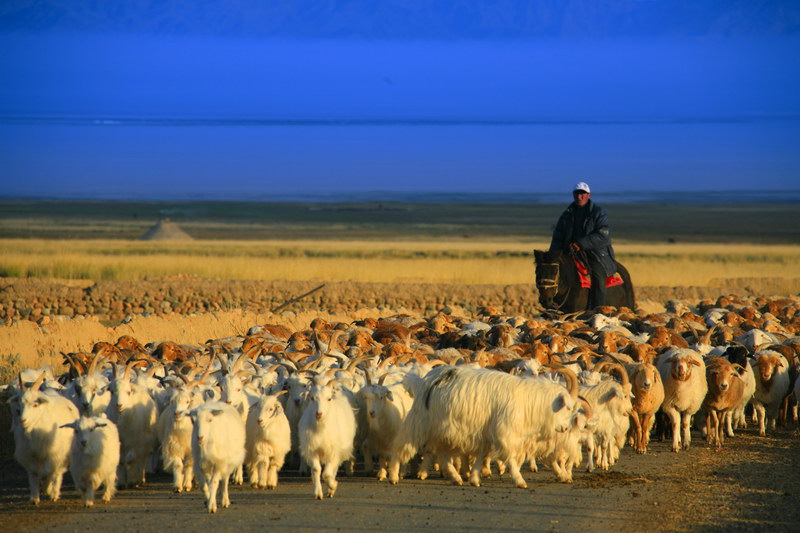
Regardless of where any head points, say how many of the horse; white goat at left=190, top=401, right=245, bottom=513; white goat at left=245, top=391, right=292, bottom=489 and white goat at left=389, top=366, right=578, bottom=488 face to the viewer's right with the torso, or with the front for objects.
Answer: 1

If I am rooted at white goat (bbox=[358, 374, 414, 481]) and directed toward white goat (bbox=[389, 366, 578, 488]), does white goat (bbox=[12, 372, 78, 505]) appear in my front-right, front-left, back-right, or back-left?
back-right

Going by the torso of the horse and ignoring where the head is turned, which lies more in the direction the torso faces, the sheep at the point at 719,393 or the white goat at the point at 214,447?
the white goat

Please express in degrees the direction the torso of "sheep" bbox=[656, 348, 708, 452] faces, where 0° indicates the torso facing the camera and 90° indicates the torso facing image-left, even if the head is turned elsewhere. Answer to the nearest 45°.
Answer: approximately 0°

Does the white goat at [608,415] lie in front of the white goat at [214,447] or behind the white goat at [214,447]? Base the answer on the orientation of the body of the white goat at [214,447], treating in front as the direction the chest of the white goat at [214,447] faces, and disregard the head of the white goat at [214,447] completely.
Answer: behind

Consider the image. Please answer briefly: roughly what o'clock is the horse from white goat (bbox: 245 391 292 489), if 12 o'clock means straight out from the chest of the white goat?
The horse is roughly at 7 o'clock from the white goat.

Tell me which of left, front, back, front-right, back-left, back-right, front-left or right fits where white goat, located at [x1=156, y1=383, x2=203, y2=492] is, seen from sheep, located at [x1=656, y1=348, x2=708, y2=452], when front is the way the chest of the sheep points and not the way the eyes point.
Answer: front-right

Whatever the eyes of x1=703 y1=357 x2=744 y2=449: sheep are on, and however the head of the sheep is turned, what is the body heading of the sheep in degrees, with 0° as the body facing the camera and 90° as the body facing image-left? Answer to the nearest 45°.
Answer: approximately 0°

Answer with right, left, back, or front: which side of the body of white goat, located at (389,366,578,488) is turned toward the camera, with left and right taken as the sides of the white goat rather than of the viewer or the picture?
right

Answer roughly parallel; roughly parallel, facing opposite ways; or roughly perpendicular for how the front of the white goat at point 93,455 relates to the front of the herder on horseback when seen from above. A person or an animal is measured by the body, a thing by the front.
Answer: roughly parallel

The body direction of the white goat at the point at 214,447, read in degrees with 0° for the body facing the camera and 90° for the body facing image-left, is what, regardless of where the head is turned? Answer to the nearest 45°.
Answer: approximately 45°

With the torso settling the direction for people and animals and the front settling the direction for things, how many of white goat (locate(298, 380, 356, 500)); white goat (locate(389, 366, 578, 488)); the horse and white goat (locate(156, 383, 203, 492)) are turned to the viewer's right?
1

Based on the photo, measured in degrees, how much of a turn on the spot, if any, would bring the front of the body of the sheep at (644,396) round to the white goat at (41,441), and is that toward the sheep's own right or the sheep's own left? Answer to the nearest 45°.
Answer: approximately 45° to the sheep's own right
